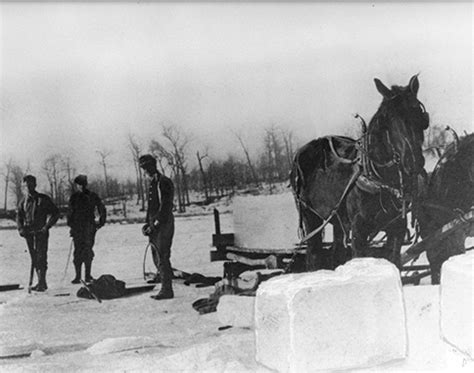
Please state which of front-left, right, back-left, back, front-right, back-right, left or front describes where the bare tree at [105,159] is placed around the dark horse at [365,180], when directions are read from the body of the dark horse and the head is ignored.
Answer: back-right

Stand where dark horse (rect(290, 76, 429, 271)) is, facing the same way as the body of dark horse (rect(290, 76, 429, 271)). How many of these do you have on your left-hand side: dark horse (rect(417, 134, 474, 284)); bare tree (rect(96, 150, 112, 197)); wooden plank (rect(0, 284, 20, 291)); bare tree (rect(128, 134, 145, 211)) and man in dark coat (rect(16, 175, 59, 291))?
1

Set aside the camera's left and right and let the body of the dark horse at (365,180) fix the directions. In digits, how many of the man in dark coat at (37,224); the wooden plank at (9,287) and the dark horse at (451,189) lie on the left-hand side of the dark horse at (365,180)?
1

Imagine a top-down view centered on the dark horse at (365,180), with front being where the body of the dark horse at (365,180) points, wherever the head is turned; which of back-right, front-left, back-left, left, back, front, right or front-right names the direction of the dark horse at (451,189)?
left

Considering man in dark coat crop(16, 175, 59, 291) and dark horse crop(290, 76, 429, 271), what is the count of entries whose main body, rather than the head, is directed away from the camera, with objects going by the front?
0

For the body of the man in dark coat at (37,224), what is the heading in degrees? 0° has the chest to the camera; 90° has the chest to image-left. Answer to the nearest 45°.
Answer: approximately 45°

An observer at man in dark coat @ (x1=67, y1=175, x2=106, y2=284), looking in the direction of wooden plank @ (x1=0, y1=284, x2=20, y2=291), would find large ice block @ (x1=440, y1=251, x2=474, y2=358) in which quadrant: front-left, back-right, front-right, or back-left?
back-left

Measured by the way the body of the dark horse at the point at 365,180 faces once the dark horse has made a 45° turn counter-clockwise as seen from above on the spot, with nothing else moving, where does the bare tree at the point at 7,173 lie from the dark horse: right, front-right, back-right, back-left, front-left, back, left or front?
back

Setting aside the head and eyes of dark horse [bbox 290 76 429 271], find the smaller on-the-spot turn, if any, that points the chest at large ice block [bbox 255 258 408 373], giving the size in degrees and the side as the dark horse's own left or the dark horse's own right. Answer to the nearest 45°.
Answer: approximately 45° to the dark horse's own right

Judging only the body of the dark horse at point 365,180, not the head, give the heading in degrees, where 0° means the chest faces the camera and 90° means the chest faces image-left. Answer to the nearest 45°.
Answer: approximately 315°
